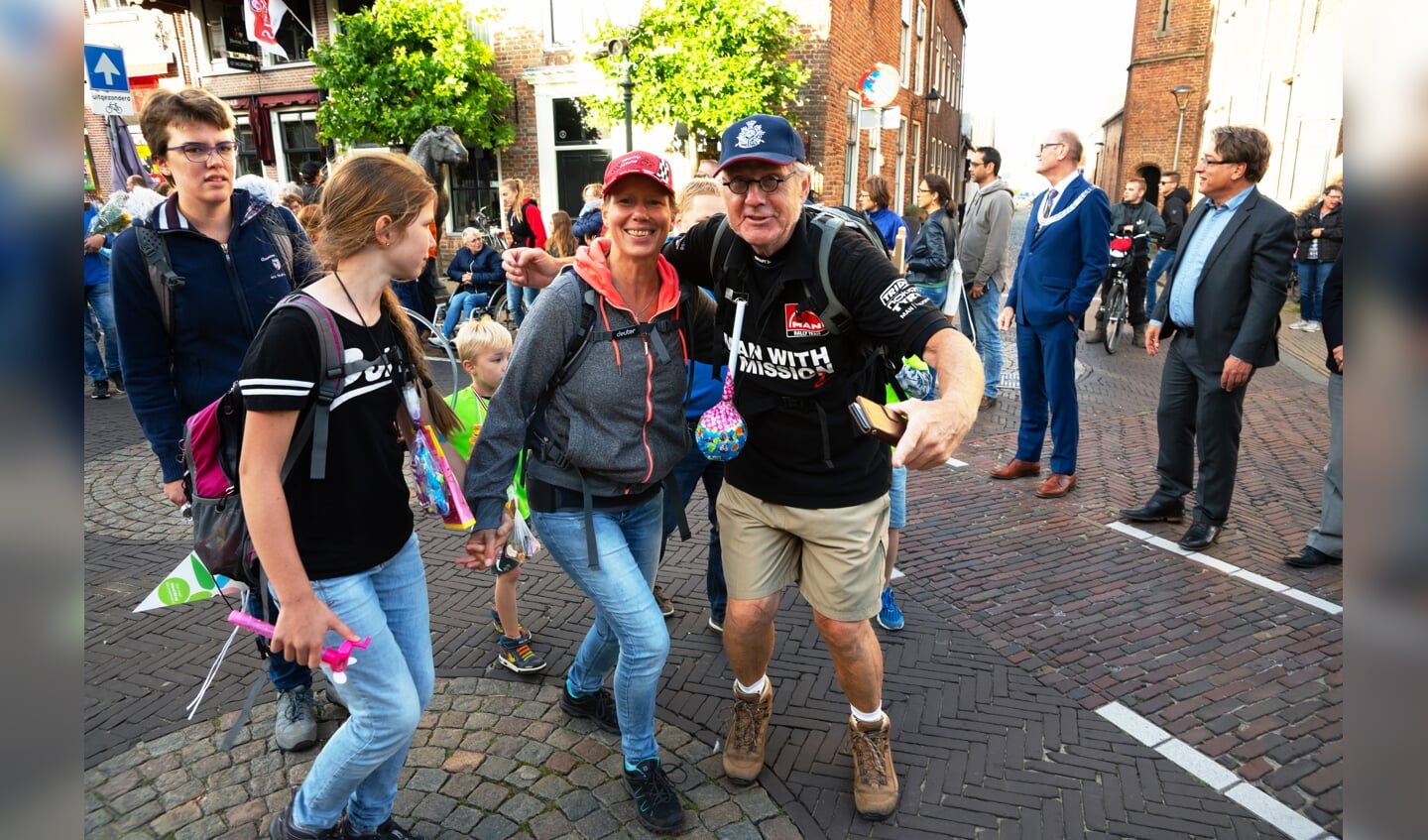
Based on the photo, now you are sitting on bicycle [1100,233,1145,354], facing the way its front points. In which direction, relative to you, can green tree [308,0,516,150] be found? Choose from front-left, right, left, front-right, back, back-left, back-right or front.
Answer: right

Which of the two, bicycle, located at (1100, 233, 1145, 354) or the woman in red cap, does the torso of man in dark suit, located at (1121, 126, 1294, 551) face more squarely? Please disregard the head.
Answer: the woman in red cap

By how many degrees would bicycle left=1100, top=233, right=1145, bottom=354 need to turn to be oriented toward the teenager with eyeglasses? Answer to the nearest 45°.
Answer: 0° — it already faces them

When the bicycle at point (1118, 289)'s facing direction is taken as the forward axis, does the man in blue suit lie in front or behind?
in front

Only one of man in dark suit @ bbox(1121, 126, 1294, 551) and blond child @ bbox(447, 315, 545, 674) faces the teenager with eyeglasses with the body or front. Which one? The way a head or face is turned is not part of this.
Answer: the man in dark suit

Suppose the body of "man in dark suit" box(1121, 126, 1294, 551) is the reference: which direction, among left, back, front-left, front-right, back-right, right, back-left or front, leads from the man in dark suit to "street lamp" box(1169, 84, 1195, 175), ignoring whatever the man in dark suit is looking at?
back-right

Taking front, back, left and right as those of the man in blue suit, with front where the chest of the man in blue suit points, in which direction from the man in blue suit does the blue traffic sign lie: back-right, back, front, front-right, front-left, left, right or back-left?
front-right

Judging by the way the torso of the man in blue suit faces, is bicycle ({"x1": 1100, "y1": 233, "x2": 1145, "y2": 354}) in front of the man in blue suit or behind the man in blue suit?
behind

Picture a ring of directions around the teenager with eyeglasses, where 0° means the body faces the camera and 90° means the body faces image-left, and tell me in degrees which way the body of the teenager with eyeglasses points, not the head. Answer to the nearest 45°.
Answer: approximately 315°

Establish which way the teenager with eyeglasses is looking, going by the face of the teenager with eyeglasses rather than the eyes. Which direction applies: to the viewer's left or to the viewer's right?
to the viewer's right
